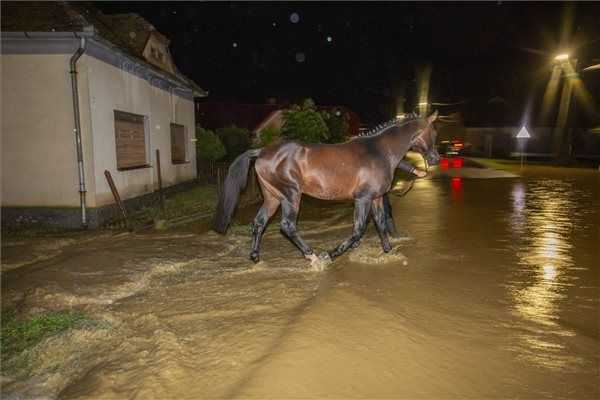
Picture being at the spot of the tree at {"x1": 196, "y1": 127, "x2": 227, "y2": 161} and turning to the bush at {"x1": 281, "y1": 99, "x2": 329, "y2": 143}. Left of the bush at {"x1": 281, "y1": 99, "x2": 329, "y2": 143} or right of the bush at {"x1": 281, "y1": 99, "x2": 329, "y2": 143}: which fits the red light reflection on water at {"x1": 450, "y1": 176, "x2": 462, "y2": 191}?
right

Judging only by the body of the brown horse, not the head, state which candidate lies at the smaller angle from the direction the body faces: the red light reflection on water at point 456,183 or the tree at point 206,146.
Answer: the red light reflection on water

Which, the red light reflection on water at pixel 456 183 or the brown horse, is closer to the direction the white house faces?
the brown horse

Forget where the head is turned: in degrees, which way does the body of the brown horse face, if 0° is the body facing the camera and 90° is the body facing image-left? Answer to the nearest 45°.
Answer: approximately 270°

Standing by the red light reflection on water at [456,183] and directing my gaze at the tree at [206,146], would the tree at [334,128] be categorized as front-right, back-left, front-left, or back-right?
front-right

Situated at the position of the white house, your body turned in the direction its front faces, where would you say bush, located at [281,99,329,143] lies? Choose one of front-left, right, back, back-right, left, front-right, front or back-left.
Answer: left

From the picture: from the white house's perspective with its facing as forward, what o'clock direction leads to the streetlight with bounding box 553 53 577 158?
The streetlight is roughly at 10 o'clock from the white house.

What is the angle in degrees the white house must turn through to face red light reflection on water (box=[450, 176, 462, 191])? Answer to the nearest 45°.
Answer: approximately 45° to its left

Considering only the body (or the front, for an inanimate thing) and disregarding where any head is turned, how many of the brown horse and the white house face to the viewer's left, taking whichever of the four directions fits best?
0

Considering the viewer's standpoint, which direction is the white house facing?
facing the viewer and to the right of the viewer

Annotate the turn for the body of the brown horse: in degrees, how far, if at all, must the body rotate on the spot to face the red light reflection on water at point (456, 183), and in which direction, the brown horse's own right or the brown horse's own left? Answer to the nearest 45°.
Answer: approximately 45° to the brown horse's own left

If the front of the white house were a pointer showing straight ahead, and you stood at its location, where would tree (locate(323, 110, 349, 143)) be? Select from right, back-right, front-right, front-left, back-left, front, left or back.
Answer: left

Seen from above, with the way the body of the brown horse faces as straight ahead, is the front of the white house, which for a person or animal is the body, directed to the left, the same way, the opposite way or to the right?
the same way
